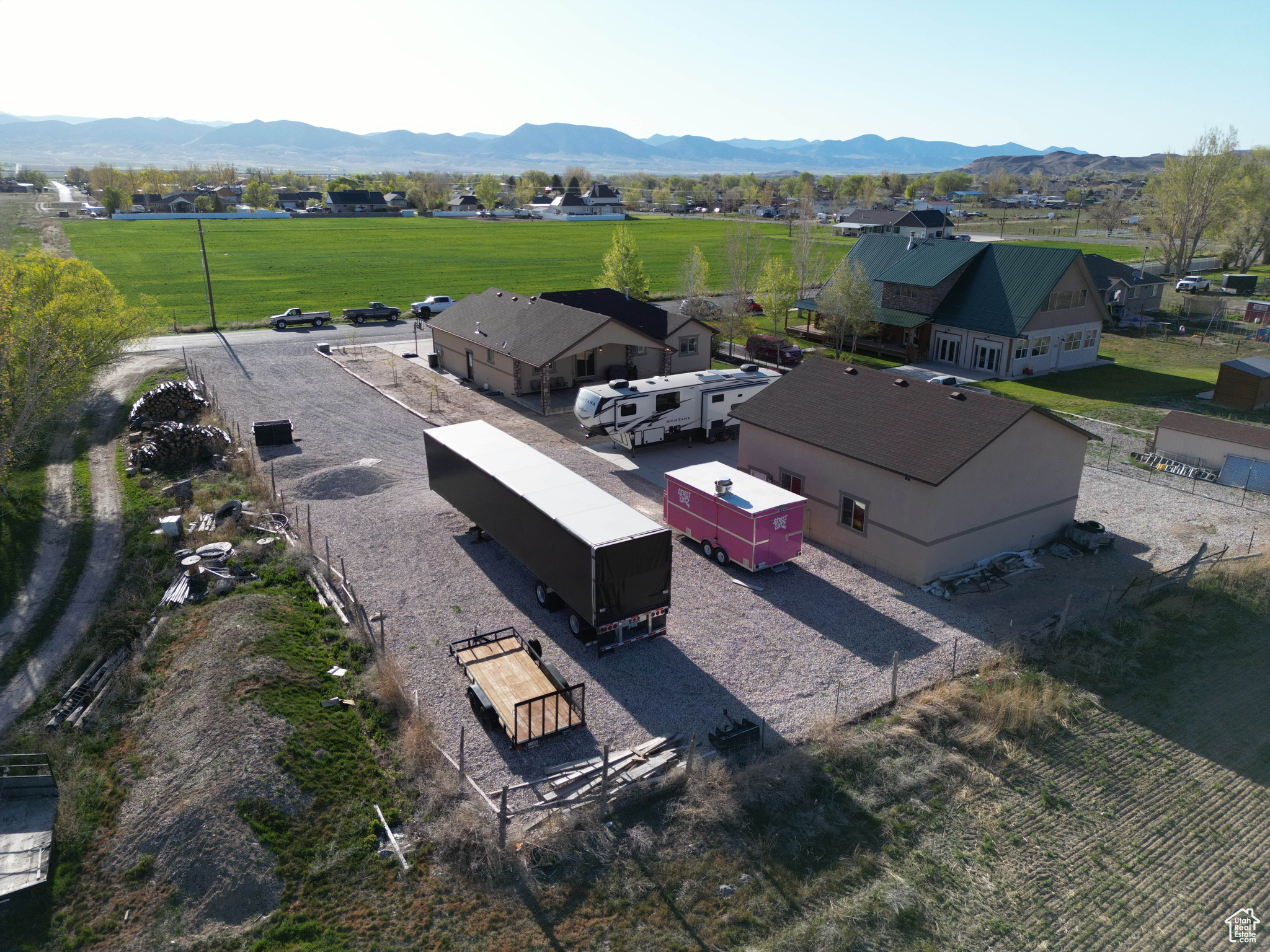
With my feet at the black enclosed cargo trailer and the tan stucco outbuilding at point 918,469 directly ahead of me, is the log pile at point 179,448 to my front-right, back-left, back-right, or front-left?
back-left

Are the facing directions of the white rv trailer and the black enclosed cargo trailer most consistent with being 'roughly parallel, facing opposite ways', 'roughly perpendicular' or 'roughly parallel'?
roughly perpendicular

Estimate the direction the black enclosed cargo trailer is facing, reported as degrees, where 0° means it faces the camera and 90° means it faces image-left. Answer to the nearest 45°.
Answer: approximately 135°

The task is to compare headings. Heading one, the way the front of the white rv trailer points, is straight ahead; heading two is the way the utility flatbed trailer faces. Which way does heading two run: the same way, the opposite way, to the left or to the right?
to the right

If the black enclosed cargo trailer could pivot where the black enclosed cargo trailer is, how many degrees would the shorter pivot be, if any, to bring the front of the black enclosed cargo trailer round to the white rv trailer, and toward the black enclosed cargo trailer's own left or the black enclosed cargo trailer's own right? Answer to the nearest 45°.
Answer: approximately 45° to the black enclosed cargo trailer's own right

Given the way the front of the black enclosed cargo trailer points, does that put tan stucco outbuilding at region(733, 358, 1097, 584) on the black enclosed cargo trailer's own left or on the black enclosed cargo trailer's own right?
on the black enclosed cargo trailer's own right

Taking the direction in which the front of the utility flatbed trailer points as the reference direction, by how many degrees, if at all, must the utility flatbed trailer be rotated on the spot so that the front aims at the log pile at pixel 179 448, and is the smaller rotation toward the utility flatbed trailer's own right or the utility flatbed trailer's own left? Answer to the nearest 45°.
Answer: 0° — it already faces it

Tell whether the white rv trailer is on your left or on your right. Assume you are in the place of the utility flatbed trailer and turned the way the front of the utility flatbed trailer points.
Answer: on your right

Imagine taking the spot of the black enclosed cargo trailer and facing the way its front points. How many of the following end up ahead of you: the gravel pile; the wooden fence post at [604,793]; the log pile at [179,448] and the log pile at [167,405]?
3
